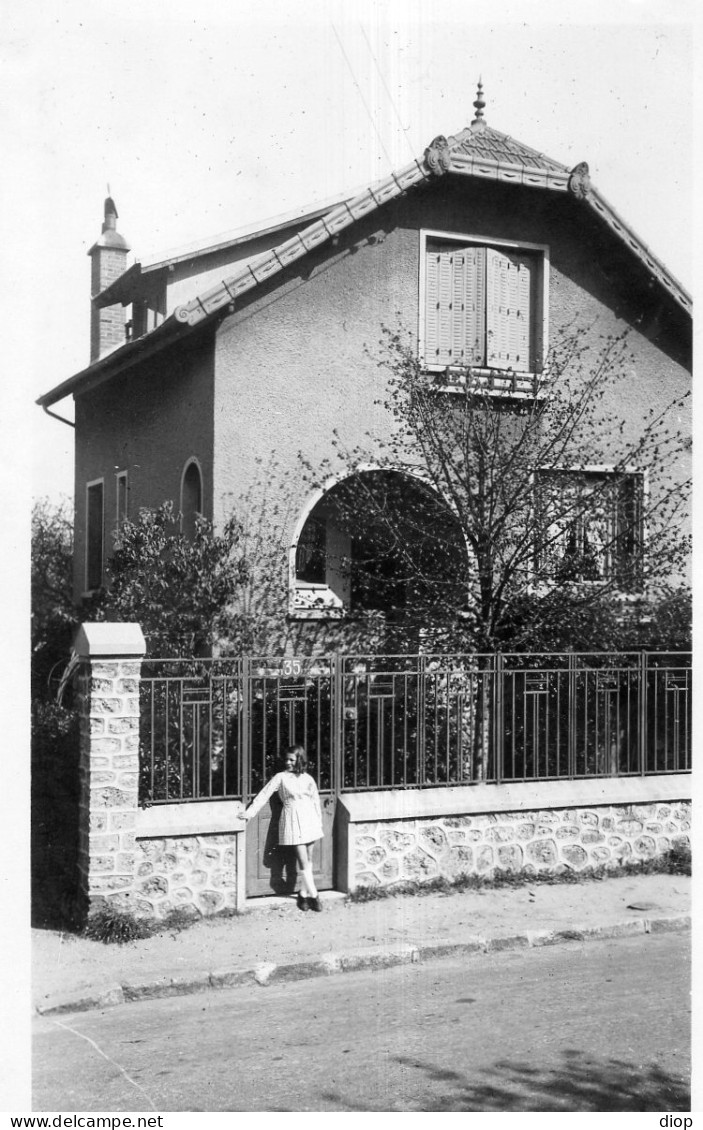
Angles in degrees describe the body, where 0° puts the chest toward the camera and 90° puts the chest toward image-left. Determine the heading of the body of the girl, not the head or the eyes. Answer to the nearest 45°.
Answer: approximately 0°

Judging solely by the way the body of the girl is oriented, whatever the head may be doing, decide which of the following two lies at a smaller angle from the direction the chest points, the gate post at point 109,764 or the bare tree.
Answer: the gate post

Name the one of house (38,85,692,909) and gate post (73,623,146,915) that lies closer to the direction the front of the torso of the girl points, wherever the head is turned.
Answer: the gate post

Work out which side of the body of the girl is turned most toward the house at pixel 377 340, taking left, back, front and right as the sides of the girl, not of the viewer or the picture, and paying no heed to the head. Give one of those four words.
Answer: back

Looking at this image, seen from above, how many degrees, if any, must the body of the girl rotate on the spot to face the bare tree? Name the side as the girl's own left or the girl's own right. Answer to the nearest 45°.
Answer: approximately 135° to the girl's own left

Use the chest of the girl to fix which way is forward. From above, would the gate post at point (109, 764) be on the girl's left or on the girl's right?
on the girl's right
